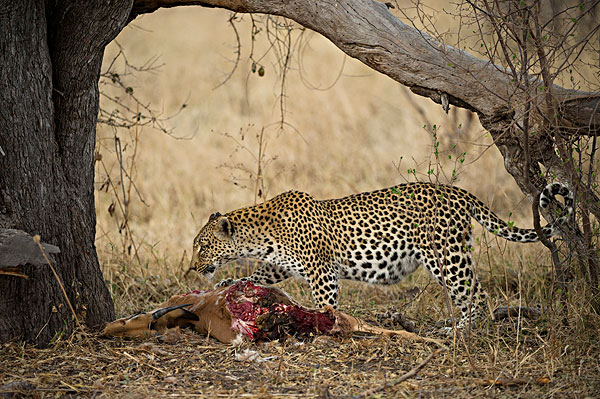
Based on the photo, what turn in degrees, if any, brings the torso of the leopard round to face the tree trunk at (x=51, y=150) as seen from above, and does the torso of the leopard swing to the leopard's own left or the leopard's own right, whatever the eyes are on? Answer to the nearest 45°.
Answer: approximately 45° to the leopard's own left

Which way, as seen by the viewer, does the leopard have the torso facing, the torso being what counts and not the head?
to the viewer's left
